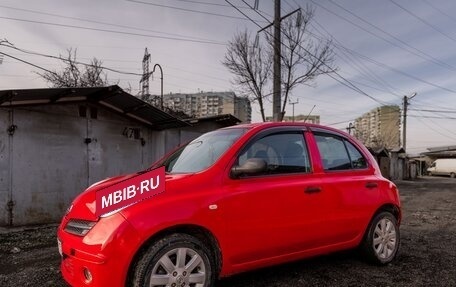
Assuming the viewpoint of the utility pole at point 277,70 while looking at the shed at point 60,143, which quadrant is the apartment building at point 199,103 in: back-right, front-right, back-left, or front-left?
back-right

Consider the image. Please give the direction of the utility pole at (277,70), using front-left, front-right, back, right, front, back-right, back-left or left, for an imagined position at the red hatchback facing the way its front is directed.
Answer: back-right

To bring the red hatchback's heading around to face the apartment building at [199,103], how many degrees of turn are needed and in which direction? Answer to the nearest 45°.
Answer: approximately 135° to its right

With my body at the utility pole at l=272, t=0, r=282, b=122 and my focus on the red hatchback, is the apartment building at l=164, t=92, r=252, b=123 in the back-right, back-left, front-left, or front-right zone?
back-right

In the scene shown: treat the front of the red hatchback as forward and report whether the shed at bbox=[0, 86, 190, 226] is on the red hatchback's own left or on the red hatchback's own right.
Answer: on the red hatchback's own right

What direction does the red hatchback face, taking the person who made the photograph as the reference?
facing the viewer and to the left of the viewer
